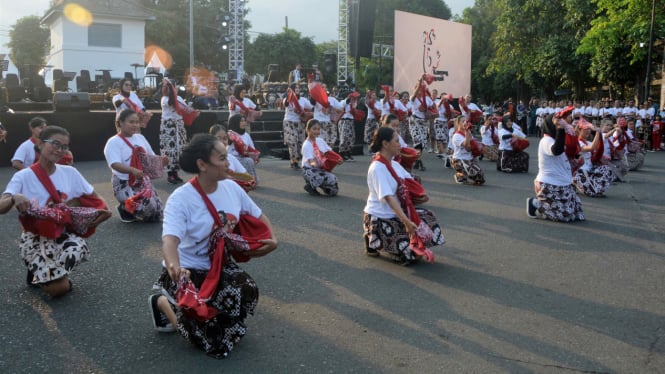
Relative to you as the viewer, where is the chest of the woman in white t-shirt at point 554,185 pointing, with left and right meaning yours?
facing to the right of the viewer

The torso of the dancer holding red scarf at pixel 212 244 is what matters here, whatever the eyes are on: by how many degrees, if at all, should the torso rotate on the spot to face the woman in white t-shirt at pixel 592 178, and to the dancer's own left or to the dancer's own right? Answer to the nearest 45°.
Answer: approximately 90° to the dancer's own left

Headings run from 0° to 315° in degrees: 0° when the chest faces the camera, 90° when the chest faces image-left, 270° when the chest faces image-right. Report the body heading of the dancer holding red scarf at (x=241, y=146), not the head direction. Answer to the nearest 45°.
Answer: approximately 315°

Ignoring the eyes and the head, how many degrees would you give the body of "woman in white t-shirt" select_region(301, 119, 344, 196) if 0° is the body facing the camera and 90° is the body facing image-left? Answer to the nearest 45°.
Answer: approximately 315°

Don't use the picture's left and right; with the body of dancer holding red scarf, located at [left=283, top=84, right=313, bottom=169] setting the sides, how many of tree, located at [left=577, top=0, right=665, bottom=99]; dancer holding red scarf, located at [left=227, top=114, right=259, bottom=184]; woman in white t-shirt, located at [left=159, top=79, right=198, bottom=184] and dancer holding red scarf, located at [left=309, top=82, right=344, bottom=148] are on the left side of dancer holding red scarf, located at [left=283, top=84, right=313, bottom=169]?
2

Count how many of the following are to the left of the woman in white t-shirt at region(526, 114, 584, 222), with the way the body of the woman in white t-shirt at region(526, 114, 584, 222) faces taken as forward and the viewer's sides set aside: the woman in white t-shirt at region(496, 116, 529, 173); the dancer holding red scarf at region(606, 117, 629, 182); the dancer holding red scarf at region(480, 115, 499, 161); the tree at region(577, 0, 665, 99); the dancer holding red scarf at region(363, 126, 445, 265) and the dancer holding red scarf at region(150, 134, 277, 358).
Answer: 4

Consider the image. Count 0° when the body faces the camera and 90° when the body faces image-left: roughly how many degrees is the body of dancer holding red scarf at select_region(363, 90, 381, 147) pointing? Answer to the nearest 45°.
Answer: approximately 315°
